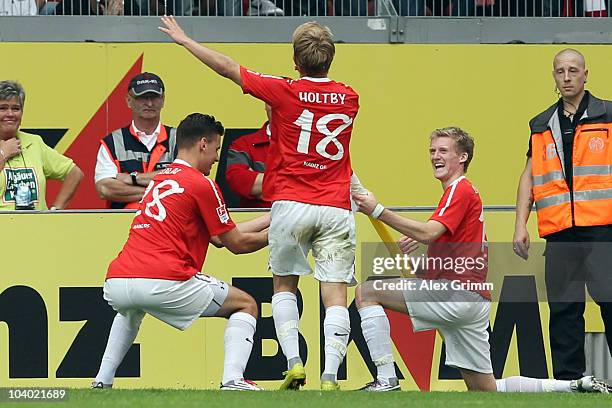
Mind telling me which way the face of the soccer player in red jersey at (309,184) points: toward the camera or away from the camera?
away from the camera

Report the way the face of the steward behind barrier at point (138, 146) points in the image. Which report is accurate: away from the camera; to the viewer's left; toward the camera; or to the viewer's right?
toward the camera

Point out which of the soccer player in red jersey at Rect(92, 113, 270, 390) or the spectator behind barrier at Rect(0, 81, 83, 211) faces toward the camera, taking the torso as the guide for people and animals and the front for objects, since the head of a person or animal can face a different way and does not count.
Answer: the spectator behind barrier

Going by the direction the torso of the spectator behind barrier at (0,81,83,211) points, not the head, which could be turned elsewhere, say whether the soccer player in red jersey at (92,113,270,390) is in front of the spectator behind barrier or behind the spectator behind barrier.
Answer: in front

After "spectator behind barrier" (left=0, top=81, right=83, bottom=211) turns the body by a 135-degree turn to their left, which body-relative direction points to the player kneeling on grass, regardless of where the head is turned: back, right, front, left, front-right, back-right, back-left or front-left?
right

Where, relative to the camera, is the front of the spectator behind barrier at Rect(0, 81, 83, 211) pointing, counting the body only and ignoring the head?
toward the camera

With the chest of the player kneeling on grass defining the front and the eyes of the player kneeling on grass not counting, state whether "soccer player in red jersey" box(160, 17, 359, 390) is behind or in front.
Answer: in front

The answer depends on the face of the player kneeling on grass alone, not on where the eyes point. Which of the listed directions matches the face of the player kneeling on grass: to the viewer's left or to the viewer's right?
to the viewer's left

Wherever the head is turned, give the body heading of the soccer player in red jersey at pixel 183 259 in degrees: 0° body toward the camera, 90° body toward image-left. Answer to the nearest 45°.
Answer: approximately 225°

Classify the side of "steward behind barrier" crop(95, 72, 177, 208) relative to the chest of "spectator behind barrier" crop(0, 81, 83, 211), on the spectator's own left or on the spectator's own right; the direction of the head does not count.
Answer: on the spectator's own left

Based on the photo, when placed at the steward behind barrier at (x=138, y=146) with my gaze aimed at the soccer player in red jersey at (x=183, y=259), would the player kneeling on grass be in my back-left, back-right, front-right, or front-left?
front-left

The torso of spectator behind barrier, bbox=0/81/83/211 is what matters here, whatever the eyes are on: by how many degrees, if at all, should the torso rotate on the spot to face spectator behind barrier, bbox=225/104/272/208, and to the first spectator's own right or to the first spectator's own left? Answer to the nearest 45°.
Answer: approximately 90° to the first spectator's own left

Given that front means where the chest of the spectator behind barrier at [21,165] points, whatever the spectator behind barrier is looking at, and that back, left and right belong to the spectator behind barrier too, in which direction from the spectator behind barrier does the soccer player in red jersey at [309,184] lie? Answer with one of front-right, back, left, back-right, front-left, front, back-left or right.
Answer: front-left

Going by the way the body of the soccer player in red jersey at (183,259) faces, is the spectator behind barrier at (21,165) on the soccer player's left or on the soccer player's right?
on the soccer player's left

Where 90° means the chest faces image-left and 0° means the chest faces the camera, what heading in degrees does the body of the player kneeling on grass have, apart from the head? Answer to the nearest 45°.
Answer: approximately 90°
